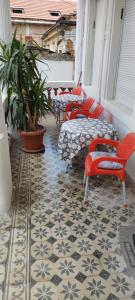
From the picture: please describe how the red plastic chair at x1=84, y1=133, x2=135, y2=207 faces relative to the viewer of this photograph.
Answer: facing to the left of the viewer

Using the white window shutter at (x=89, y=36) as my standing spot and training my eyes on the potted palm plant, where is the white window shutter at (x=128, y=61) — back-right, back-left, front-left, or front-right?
front-left

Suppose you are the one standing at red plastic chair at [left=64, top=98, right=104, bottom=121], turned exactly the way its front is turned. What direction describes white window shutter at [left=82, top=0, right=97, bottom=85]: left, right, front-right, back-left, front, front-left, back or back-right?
back-right

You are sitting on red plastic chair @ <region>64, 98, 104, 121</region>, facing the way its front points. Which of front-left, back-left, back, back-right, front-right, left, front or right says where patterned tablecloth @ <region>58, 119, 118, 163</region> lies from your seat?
front-left

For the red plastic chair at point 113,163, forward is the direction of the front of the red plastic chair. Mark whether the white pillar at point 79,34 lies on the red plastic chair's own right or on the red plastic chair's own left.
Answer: on the red plastic chair's own right

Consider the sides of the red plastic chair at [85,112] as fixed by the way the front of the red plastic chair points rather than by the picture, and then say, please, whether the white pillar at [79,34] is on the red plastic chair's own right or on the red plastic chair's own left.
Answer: on the red plastic chair's own right

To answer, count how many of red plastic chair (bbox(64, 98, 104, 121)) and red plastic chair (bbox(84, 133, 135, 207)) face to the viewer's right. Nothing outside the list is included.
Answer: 0

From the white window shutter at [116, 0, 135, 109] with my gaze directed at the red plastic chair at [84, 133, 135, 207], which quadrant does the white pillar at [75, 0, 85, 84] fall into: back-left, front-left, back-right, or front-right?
back-right

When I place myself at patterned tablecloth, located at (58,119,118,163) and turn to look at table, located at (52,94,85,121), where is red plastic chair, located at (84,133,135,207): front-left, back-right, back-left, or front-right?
back-right

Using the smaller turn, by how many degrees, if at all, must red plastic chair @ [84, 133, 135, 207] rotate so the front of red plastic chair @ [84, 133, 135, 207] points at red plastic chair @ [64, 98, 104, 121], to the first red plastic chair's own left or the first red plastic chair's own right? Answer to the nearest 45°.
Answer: approximately 90° to the first red plastic chair's own right

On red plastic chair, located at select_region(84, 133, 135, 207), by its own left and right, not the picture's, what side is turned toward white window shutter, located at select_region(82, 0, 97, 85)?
right

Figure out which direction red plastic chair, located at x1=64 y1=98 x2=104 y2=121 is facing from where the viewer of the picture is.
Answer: facing the viewer and to the left of the viewer

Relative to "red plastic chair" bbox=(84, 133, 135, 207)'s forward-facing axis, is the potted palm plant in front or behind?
in front
